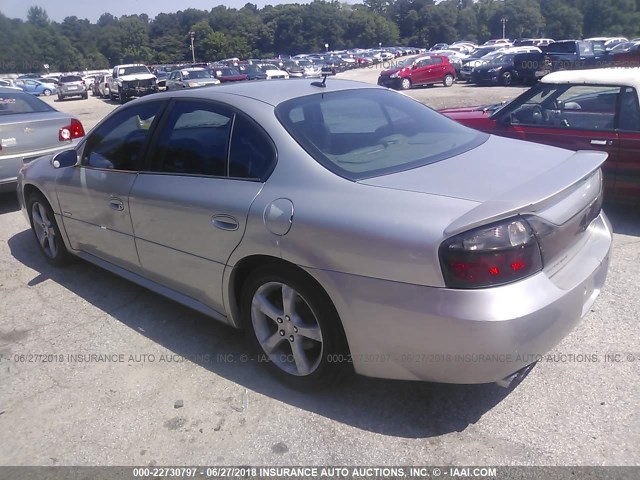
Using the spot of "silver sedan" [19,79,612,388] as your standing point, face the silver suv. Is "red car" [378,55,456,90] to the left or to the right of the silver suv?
right

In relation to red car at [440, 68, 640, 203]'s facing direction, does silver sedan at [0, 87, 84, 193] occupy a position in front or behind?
in front

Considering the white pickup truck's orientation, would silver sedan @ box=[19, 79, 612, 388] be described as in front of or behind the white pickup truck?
in front

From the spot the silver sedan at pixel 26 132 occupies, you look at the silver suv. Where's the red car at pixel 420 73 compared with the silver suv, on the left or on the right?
right

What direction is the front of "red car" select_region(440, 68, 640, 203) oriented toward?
to the viewer's left

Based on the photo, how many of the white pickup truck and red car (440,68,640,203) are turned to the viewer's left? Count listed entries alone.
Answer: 1

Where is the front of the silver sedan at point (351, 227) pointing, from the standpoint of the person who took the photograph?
facing away from the viewer and to the left of the viewer

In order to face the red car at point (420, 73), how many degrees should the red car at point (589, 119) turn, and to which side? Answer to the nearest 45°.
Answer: approximately 90° to its right

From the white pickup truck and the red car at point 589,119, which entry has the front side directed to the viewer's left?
the red car

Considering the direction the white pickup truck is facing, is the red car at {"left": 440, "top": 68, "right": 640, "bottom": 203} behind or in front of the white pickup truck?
in front

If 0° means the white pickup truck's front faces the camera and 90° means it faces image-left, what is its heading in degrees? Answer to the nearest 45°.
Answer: approximately 315°

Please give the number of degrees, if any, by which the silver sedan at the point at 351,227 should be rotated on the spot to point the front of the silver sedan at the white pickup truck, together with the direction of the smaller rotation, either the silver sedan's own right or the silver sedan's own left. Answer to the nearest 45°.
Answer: approximately 45° to the silver sedan's own right

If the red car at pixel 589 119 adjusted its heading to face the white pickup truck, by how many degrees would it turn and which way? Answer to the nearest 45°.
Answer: approximately 45° to its right
